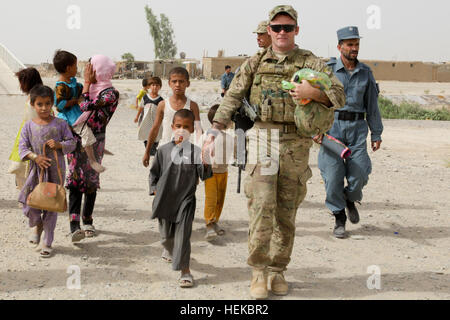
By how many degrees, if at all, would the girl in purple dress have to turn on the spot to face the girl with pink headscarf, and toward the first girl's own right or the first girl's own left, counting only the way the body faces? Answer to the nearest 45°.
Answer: approximately 135° to the first girl's own left

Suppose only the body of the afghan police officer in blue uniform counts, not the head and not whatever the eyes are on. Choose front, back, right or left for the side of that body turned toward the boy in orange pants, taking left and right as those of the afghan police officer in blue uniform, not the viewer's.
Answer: right

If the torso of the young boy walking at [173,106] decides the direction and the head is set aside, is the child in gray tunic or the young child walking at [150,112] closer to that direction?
the child in gray tunic

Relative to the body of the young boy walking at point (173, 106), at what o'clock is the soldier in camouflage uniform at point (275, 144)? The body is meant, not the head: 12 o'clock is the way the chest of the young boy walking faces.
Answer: The soldier in camouflage uniform is roughly at 11 o'clock from the young boy walking.

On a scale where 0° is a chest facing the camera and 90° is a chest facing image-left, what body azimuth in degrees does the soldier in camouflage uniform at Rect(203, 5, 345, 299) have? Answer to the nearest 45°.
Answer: approximately 0°

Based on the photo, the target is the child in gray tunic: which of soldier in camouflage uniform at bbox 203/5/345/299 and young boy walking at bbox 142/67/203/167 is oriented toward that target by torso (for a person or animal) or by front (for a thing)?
the young boy walking
